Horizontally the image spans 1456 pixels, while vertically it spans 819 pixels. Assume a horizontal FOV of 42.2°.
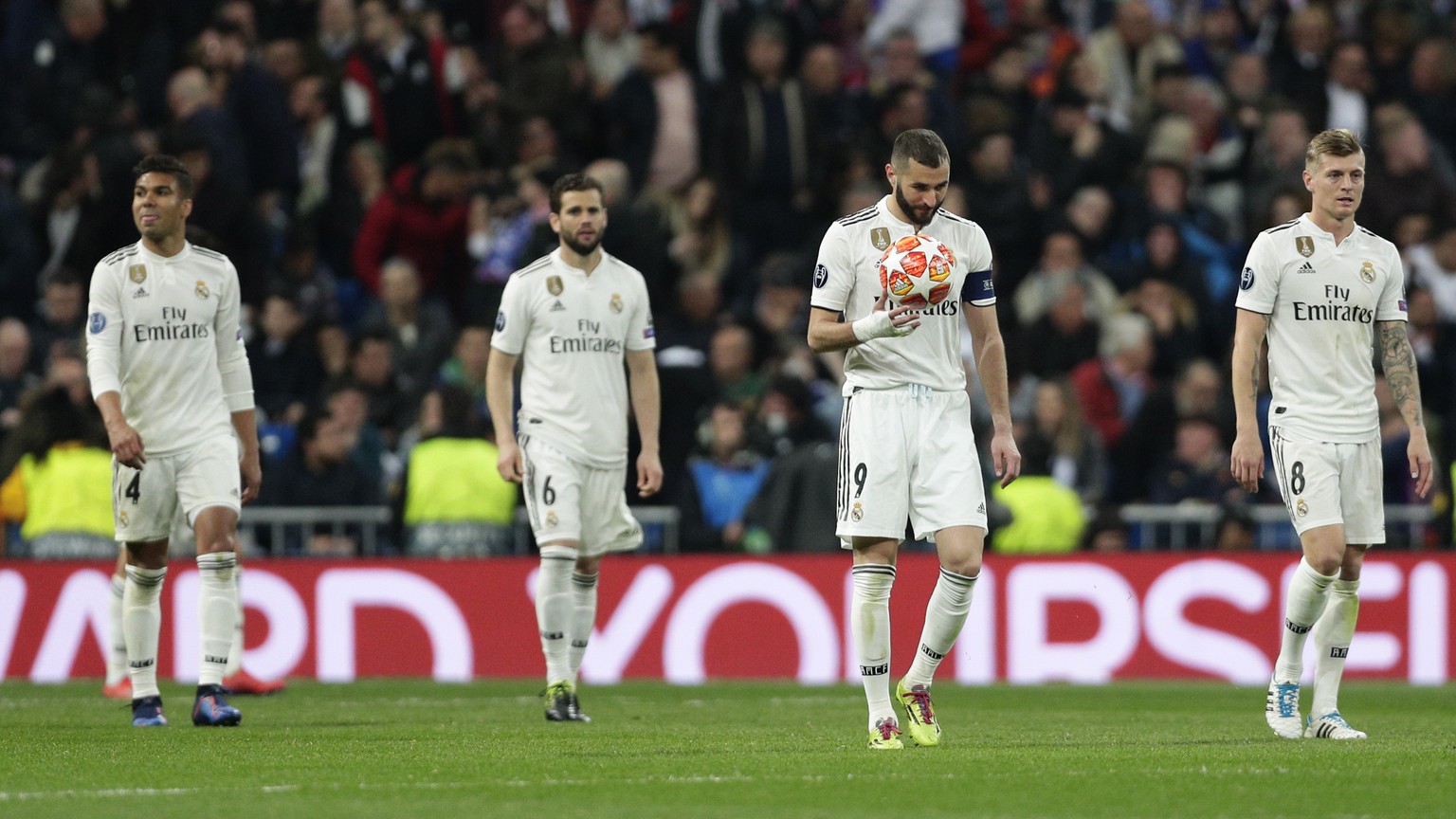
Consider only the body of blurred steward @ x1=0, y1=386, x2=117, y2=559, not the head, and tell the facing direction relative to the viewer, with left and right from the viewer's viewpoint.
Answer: facing away from the viewer

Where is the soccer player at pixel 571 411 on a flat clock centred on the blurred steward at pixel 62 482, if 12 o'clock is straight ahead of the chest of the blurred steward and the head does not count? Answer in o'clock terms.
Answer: The soccer player is roughly at 5 o'clock from the blurred steward.

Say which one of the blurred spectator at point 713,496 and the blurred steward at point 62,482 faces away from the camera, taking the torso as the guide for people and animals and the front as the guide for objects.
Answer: the blurred steward at point 62,482

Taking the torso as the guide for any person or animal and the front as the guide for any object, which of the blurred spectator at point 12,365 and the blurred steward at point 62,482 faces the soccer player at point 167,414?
the blurred spectator at point 12,365

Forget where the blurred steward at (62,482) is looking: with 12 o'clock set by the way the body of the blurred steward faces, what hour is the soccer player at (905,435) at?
The soccer player is roughly at 5 o'clock from the blurred steward.

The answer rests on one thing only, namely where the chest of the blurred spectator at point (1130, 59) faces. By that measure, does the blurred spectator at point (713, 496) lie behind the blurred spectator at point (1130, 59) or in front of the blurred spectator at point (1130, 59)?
in front

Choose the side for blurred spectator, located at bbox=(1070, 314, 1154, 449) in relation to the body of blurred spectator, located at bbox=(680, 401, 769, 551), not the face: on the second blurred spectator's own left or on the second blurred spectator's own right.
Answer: on the second blurred spectator's own left

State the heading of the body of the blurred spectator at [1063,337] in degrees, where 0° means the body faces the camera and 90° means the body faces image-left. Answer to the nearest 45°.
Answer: approximately 0°

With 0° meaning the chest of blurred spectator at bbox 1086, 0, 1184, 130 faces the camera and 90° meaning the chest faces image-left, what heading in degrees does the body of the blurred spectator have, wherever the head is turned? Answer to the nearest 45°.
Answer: approximately 0°

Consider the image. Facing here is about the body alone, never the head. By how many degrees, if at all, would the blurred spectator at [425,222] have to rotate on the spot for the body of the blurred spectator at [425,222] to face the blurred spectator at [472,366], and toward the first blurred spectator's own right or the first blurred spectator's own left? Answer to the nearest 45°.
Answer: approximately 45° to the first blurred spectator's own right
